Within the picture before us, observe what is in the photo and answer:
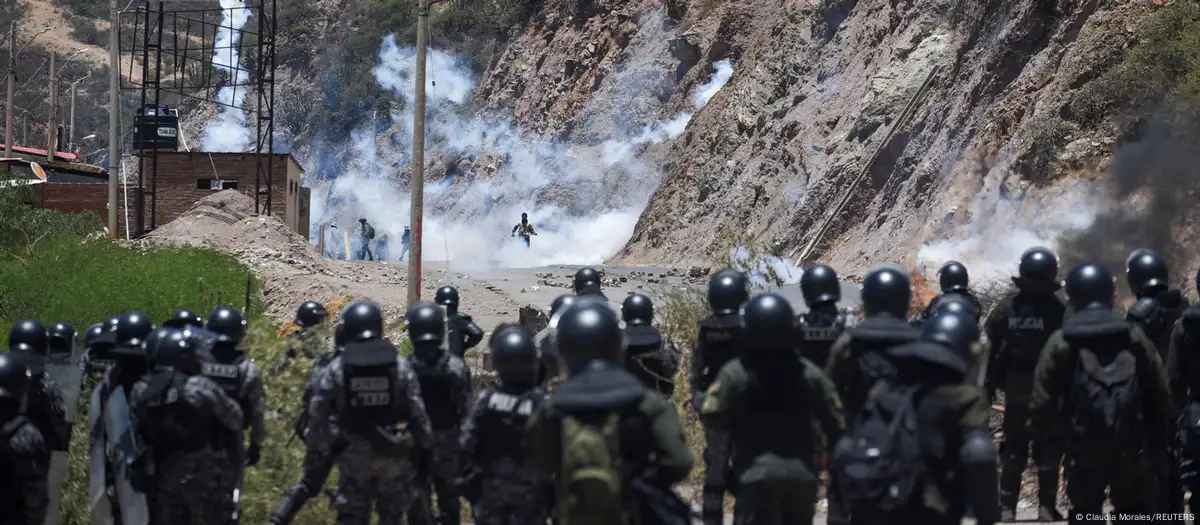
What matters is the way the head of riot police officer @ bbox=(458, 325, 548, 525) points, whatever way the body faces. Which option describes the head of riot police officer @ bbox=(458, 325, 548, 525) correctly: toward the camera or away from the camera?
away from the camera

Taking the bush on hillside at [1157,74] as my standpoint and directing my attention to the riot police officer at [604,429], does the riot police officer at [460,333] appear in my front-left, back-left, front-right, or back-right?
front-right

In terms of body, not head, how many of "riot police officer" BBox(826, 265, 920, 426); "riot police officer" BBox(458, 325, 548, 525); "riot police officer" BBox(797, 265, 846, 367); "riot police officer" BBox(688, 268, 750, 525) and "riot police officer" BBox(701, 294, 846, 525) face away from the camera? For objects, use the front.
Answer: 5

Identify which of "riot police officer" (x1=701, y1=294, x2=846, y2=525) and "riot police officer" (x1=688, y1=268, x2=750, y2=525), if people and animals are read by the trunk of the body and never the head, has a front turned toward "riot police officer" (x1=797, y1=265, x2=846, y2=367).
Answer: "riot police officer" (x1=701, y1=294, x2=846, y2=525)

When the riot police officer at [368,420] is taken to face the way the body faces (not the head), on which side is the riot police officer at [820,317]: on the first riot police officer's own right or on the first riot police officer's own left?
on the first riot police officer's own right

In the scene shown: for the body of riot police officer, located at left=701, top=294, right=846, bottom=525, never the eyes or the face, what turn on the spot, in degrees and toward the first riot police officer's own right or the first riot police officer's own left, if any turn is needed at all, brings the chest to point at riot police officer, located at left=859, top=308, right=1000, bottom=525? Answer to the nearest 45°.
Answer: approximately 135° to the first riot police officer's own right

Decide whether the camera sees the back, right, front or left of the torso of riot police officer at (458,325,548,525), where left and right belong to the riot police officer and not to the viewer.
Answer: back

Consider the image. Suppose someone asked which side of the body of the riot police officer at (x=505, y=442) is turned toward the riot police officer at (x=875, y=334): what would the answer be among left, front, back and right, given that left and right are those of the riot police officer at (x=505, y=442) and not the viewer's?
right

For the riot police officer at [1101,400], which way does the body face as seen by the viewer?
away from the camera

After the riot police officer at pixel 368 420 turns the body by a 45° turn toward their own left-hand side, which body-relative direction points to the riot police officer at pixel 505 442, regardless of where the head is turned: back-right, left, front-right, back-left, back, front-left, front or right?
back

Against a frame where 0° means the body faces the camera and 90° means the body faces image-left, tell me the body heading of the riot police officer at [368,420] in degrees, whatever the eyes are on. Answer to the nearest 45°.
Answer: approximately 180°

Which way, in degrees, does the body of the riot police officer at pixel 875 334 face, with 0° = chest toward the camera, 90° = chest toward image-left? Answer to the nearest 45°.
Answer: approximately 180°

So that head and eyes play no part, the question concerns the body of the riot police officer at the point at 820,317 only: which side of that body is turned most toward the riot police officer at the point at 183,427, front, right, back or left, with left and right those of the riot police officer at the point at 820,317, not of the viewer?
left

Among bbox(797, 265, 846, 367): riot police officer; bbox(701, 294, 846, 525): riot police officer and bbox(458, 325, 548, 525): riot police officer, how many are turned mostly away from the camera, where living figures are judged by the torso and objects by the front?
3

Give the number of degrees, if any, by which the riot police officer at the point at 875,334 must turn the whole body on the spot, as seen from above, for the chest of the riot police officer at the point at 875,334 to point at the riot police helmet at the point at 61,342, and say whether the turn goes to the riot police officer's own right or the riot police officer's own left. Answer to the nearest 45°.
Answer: approximately 90° to the riot police officer's own left

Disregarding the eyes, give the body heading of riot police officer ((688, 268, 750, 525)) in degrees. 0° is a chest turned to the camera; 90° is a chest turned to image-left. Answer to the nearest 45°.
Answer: approximately 180°

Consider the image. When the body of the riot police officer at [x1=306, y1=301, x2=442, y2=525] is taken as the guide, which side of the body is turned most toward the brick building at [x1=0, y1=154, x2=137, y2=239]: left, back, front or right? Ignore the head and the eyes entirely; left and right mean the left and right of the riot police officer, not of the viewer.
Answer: front

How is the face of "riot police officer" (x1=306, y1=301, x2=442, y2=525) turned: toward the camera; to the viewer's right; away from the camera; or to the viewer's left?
away from the camera

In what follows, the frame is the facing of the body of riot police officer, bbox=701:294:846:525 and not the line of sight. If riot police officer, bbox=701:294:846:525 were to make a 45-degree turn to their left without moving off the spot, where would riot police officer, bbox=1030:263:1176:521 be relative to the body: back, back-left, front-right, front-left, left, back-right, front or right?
right

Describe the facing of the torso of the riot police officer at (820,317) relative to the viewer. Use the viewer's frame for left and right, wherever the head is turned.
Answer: facing away from the viewer

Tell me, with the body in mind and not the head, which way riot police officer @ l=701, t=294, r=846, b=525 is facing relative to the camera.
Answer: away from the camera
